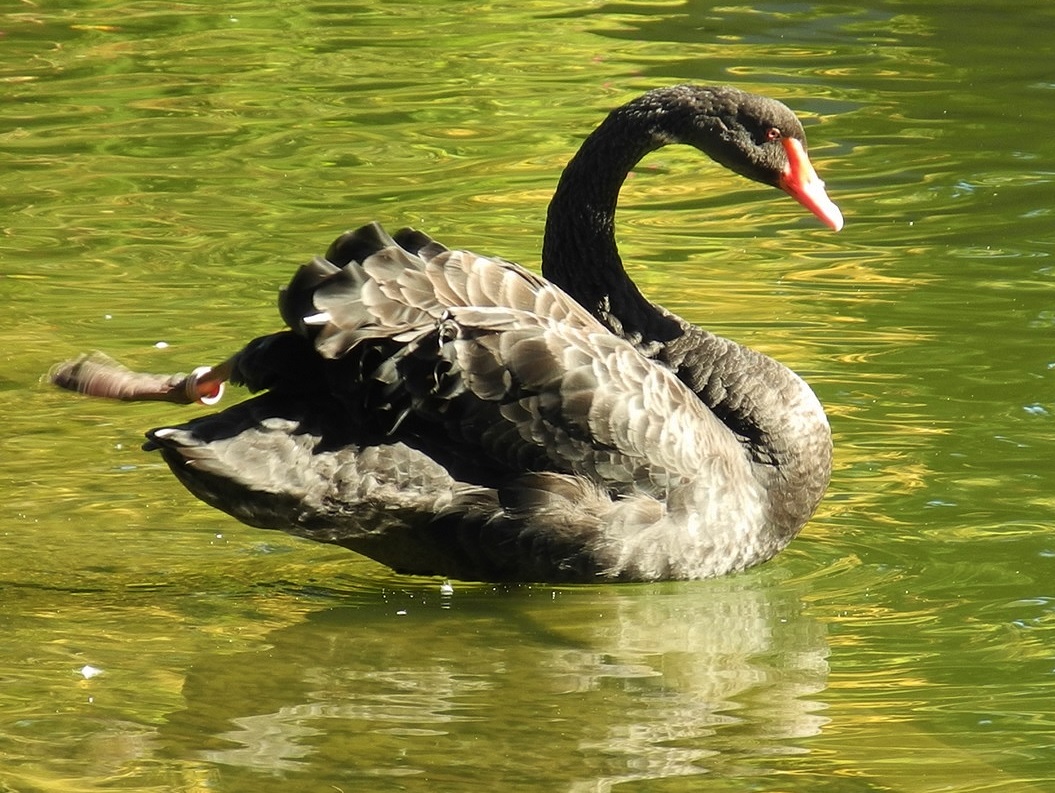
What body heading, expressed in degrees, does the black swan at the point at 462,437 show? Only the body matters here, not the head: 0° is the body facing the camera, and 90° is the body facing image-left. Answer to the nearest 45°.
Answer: approximately 270°
